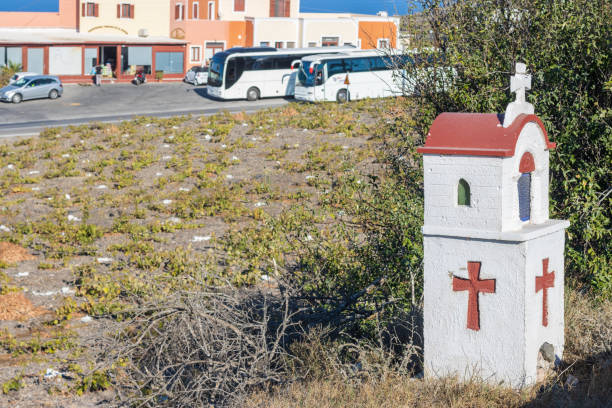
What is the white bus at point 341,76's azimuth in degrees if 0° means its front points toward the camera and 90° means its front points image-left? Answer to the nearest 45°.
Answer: approximately 45°

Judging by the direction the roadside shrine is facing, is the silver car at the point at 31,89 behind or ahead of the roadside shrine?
behind

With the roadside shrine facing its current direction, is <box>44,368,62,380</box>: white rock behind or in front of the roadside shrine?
behind

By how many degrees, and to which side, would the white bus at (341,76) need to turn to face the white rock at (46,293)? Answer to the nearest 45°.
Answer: approximately 45° to its left

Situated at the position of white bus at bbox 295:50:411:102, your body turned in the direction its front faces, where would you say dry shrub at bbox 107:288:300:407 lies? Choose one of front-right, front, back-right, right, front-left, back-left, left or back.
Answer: front-left

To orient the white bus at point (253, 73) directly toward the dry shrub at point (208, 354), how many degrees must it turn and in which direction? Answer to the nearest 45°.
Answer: approximately 45° to its left

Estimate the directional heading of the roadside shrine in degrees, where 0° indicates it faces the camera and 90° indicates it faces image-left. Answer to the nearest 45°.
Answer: approximately 315°
